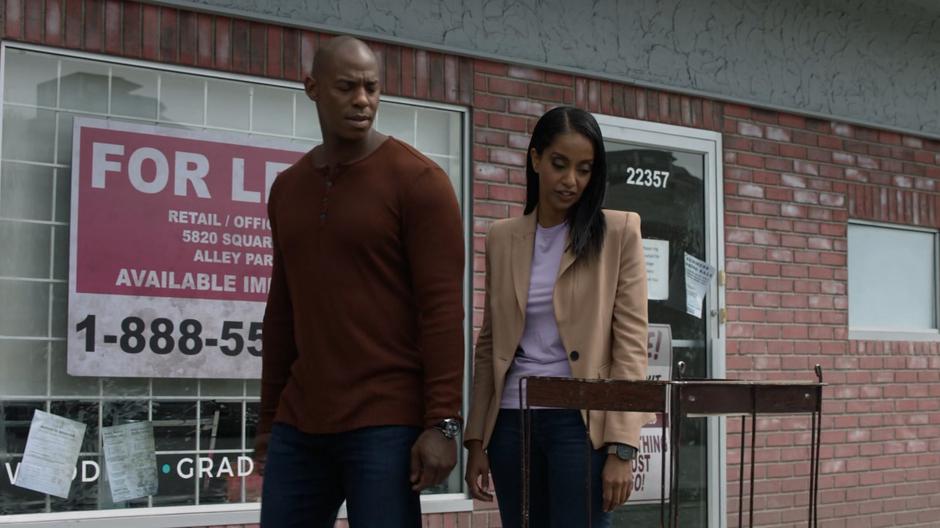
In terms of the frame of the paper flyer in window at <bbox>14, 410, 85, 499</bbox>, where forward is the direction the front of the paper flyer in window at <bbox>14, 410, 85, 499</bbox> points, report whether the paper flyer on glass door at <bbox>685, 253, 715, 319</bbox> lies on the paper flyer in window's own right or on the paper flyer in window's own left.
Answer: on the paper flyer in window's own left

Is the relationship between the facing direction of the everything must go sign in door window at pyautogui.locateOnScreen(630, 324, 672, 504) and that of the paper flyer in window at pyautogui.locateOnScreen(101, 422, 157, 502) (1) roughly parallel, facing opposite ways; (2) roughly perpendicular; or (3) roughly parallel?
roughly parallel

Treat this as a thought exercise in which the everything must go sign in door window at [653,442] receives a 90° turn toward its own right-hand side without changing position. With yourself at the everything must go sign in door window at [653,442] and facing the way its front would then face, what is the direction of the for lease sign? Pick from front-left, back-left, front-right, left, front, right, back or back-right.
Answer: front-left

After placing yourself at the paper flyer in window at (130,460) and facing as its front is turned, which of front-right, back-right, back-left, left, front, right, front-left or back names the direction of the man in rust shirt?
front

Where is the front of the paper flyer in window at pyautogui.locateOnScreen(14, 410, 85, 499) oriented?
toward the camera

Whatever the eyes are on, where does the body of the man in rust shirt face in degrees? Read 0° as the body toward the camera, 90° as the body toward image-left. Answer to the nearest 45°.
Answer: approximately 45°

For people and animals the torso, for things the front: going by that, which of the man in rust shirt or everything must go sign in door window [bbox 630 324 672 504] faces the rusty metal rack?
the everything must go sign in door window

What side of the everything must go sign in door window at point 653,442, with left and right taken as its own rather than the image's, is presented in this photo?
front

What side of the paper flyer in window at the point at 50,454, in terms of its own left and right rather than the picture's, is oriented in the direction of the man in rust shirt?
front

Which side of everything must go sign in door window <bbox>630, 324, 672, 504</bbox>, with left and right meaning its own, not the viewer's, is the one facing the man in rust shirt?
front

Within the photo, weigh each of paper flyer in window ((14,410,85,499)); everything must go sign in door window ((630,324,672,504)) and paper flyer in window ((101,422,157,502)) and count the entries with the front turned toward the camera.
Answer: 3

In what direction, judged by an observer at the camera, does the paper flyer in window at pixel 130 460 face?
facing the viewer

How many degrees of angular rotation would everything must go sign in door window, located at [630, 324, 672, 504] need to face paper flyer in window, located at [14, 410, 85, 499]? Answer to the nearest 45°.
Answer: approximately 45° to its right
